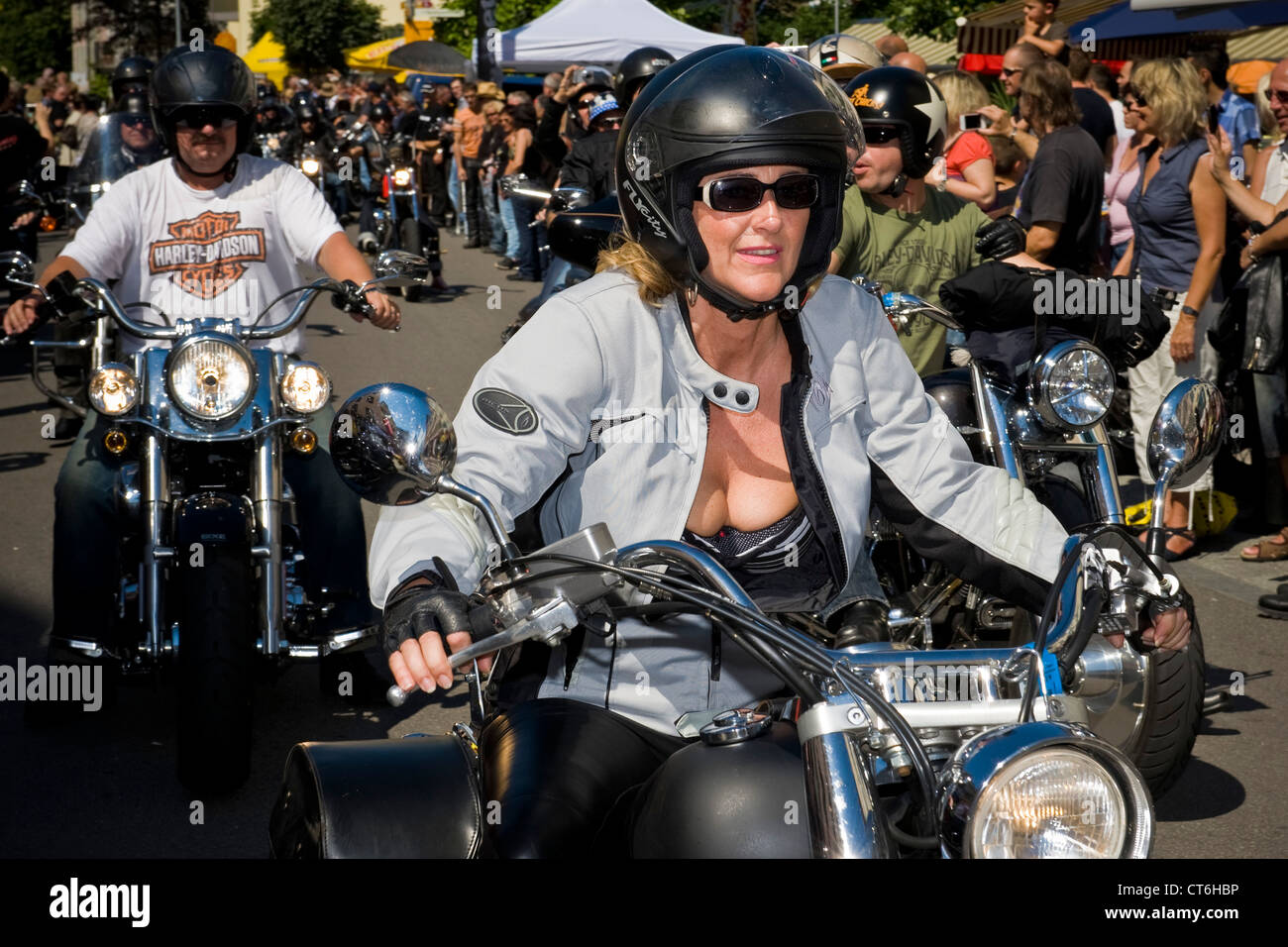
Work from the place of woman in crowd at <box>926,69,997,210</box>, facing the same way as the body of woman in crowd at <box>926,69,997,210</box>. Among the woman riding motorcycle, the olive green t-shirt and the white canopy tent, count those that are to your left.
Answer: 2

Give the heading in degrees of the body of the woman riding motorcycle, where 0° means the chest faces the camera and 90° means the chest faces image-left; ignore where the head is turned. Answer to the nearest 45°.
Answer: approximately 315°

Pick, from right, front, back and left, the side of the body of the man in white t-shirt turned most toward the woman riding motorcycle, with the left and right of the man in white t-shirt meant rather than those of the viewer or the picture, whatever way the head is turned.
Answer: front

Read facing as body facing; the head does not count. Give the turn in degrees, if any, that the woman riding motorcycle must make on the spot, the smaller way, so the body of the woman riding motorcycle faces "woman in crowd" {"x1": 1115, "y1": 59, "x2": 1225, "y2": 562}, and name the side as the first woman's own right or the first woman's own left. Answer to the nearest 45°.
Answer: approximately 135° to the first woman's own left

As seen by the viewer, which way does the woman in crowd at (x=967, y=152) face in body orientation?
to the viewer's left

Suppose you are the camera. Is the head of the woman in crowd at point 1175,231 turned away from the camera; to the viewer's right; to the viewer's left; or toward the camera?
to the viewer's left

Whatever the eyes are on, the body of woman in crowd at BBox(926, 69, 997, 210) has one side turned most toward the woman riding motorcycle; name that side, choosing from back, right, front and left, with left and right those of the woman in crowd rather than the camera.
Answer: left

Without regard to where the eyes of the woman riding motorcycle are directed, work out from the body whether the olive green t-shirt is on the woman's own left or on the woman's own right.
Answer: on the woman's own left
